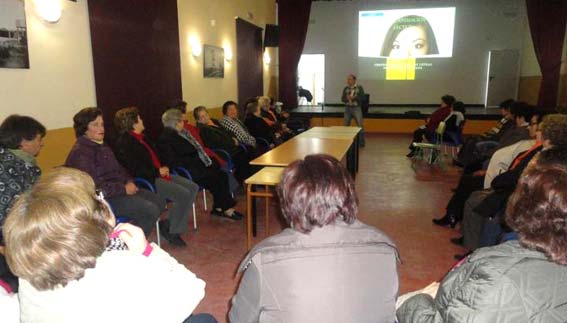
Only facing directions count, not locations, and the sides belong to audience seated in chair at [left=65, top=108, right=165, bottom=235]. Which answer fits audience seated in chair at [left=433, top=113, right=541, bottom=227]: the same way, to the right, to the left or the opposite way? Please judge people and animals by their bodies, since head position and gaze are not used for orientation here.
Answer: the opposite way

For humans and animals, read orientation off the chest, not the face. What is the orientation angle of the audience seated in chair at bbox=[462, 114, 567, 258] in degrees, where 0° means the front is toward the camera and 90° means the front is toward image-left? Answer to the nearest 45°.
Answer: approximately 90°

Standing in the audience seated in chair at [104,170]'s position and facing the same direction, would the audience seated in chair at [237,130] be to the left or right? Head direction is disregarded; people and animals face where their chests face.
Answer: on their left

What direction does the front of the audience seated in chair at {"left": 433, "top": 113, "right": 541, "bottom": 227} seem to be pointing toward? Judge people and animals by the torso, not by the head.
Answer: to the viewer's left

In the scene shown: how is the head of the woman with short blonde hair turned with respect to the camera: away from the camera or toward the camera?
away from the camera

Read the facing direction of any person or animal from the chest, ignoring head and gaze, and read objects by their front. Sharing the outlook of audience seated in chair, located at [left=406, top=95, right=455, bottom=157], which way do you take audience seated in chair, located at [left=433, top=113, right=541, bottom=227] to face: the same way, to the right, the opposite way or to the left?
the same way

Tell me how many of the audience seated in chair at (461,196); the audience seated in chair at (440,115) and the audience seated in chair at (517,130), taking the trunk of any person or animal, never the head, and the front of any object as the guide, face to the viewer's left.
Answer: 3

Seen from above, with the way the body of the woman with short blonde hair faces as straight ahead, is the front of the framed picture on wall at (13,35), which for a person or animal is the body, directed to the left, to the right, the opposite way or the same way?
to the right

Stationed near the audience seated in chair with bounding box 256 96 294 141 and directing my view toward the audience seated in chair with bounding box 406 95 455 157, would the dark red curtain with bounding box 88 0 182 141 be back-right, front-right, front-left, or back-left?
back-right

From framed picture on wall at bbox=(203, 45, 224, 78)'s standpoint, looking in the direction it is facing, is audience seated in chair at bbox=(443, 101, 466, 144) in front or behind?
in front

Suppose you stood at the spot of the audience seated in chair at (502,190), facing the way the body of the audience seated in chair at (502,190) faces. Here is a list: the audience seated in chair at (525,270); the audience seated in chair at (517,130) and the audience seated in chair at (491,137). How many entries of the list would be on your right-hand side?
2

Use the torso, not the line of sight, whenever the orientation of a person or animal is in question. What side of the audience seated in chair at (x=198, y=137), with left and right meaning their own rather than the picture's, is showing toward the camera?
right

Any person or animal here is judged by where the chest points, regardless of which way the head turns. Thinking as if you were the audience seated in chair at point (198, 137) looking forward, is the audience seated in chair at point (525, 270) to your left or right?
on your right

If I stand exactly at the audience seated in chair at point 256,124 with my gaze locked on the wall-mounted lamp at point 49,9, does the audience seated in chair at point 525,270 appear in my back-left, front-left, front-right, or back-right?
front-left

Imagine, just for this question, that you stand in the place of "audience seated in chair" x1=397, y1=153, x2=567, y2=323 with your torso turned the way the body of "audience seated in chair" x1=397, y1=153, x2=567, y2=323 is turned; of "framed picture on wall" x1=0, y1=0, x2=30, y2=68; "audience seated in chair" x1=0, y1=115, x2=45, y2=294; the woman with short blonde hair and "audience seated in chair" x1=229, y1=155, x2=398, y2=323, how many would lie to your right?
0

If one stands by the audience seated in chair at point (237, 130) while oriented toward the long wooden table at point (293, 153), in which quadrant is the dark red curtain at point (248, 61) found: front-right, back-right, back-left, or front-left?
back-left

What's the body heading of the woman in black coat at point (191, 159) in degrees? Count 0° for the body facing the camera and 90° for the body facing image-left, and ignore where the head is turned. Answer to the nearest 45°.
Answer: approximately 270°

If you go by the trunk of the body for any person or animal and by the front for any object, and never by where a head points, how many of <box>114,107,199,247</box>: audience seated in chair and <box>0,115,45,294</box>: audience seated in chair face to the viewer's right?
2

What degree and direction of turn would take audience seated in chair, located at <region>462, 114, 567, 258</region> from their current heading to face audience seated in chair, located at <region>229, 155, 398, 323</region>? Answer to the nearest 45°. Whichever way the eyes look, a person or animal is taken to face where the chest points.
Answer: approximately 90° to their left

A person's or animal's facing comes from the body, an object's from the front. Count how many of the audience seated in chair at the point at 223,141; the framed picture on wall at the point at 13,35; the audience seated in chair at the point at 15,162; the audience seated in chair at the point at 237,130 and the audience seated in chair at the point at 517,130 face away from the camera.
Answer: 0

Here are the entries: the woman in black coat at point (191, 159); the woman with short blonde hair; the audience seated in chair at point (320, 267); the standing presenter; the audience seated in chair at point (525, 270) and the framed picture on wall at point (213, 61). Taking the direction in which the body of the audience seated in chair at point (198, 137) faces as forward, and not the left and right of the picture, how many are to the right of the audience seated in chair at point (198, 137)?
4

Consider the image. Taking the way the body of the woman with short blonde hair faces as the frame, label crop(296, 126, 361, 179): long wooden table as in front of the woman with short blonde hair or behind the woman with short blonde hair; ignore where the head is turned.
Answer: in front

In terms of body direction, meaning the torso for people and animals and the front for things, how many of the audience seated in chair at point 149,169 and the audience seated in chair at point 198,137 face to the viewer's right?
2
